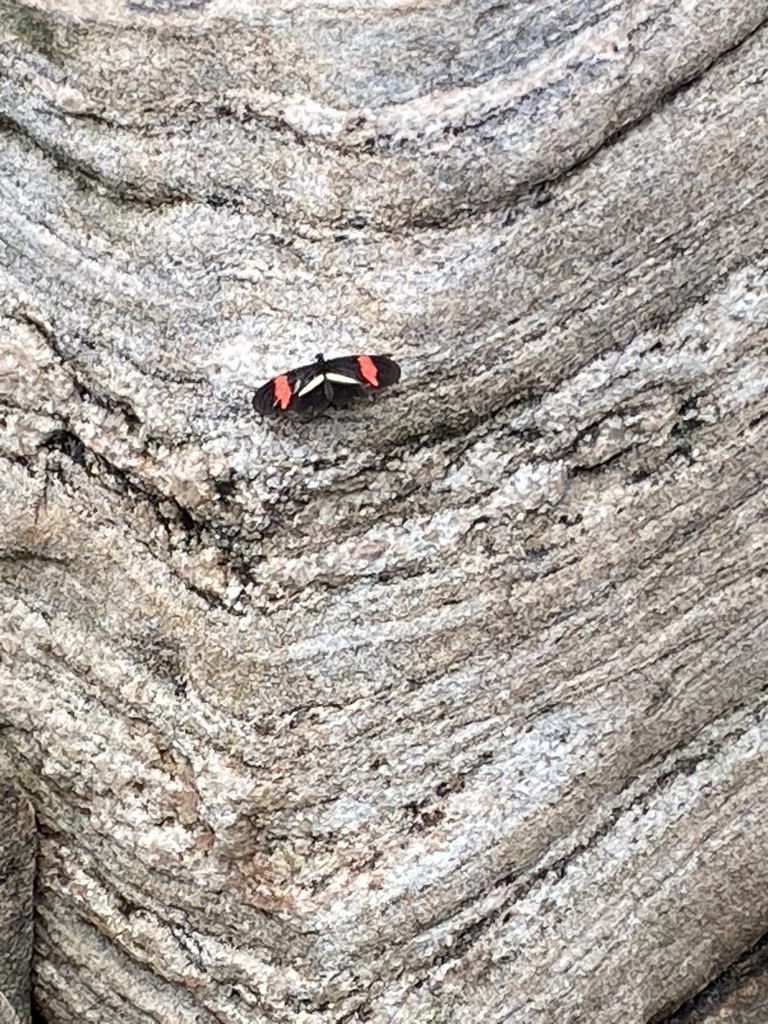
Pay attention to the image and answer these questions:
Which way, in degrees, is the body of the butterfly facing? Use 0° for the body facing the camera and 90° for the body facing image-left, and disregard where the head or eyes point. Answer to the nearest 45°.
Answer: approximately 180°

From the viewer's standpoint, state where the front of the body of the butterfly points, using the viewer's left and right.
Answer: facing away from the viewer
